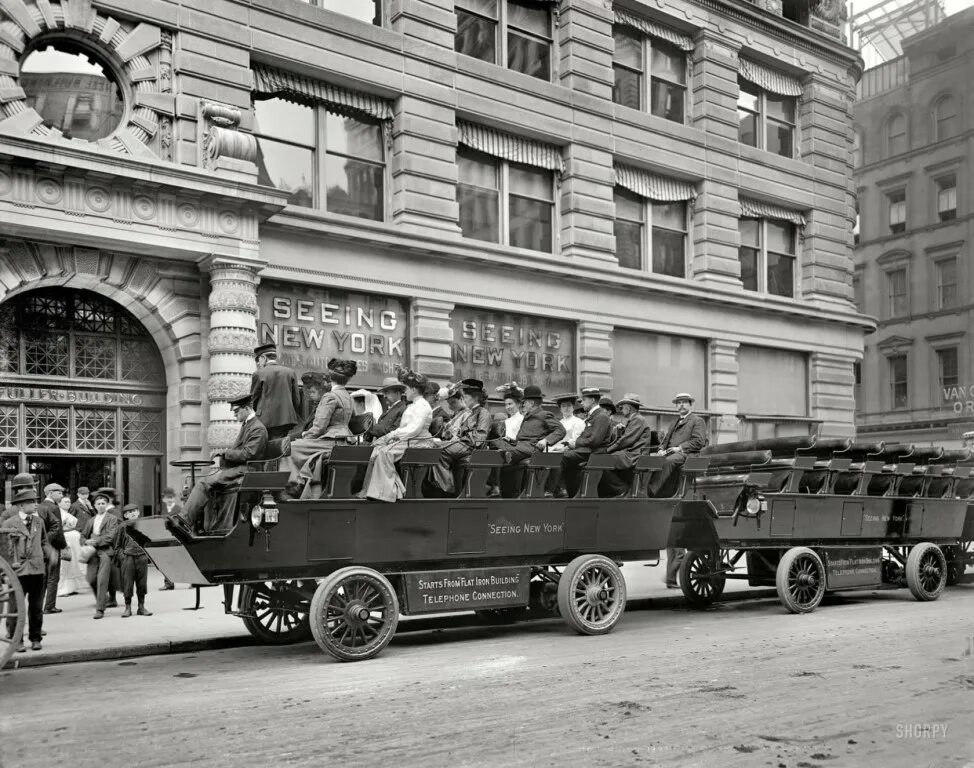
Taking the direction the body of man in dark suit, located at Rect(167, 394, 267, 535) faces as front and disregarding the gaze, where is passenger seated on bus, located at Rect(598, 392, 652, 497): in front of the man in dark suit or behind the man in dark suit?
behind

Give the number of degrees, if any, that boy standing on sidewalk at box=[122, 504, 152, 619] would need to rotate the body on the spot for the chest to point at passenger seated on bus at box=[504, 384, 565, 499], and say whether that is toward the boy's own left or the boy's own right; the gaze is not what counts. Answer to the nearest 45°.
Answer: approximately 45° to the boy's own left

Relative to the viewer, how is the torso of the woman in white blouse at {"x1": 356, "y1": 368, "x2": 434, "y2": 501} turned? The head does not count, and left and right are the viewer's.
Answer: facing to the left of the viewer

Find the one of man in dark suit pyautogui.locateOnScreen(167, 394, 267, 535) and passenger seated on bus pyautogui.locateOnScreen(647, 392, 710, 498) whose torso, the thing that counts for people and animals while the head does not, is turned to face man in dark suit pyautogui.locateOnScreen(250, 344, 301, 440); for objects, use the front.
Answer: the passenger seated on bus

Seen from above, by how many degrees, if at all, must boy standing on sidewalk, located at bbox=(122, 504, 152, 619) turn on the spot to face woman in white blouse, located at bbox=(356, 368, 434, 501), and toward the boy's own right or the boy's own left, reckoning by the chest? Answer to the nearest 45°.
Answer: approximately 45° to the boy's own left

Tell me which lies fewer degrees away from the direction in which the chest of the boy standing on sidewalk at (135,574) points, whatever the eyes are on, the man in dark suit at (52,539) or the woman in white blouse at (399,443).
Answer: the woman in white blouse

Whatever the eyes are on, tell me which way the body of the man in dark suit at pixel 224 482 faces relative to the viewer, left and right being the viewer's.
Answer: facing to the left of the viewer

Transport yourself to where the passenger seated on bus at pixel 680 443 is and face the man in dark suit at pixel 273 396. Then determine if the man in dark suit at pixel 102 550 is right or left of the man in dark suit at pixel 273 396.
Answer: right

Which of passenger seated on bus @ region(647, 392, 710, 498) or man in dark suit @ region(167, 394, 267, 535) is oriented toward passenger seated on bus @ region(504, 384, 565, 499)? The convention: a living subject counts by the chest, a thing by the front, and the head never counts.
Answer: passenger seated on bus @ region(647, 392, 710, 498)
